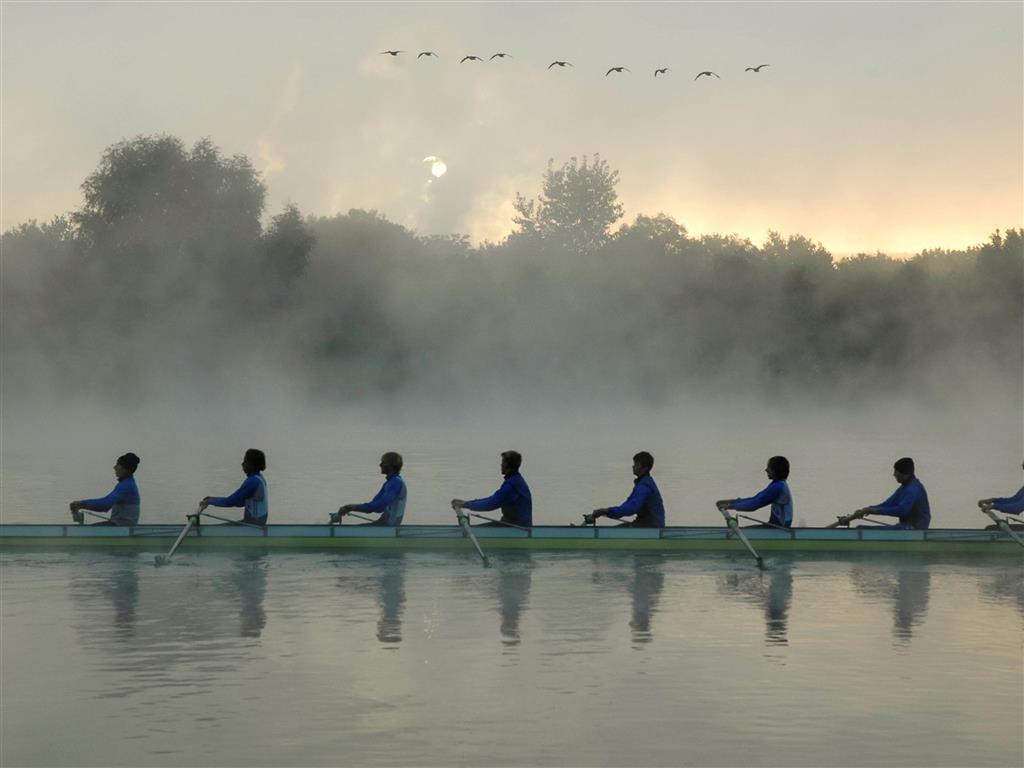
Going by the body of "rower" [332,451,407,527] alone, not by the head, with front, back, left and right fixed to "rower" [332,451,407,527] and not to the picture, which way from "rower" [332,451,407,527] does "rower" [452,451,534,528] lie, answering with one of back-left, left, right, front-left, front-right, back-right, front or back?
back

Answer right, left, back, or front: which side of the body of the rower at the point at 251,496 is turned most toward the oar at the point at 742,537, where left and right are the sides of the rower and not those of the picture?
back

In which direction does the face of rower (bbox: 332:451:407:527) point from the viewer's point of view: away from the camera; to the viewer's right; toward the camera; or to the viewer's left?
to the viewer's left

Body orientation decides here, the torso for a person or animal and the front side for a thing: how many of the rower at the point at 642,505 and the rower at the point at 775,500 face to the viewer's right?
0

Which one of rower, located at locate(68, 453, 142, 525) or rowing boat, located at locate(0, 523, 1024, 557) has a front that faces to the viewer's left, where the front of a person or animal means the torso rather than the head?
the rower

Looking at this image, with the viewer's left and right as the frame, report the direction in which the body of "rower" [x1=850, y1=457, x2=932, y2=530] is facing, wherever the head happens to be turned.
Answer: facing to the left of the viewer

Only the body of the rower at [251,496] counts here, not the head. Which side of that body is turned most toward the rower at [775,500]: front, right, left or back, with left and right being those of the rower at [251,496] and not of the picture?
back

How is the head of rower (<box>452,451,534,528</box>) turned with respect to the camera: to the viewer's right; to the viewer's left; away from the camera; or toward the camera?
to the viewer's left

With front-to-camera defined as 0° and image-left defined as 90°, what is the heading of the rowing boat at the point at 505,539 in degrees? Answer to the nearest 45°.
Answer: approximately 270°

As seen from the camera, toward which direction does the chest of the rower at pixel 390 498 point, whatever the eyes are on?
to the viewer's left

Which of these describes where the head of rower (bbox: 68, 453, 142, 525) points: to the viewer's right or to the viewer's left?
to the viewer's left

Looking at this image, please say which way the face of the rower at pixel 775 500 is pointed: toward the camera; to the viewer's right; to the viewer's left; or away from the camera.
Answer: to the viewer's left

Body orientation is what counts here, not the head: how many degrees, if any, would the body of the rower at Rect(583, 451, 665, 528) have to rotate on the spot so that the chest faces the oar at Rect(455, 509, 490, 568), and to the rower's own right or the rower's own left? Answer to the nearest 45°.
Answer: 0° — they already face it

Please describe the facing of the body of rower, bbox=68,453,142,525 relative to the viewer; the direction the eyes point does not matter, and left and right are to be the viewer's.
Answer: facing to the left of the viewer

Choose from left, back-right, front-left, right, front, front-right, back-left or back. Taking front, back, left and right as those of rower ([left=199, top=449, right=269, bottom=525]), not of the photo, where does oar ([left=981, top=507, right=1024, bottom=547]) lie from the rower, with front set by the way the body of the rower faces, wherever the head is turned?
back

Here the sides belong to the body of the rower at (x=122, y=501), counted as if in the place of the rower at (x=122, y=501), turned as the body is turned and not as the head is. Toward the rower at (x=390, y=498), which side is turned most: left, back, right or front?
back

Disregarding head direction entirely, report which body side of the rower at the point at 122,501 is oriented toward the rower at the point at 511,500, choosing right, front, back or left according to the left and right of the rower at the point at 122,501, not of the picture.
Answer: back

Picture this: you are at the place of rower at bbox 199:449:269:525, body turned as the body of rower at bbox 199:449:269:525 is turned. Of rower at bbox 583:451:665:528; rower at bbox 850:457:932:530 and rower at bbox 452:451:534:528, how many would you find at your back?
3

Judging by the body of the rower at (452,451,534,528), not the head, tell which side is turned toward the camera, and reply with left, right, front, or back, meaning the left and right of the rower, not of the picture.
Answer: left

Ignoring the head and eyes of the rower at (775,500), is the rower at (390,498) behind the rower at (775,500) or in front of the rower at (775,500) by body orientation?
in front

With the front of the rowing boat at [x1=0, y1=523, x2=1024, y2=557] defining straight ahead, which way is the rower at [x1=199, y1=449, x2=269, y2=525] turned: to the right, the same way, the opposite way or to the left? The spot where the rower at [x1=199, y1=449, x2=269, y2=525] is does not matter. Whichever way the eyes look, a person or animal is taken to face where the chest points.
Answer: the opposite way
